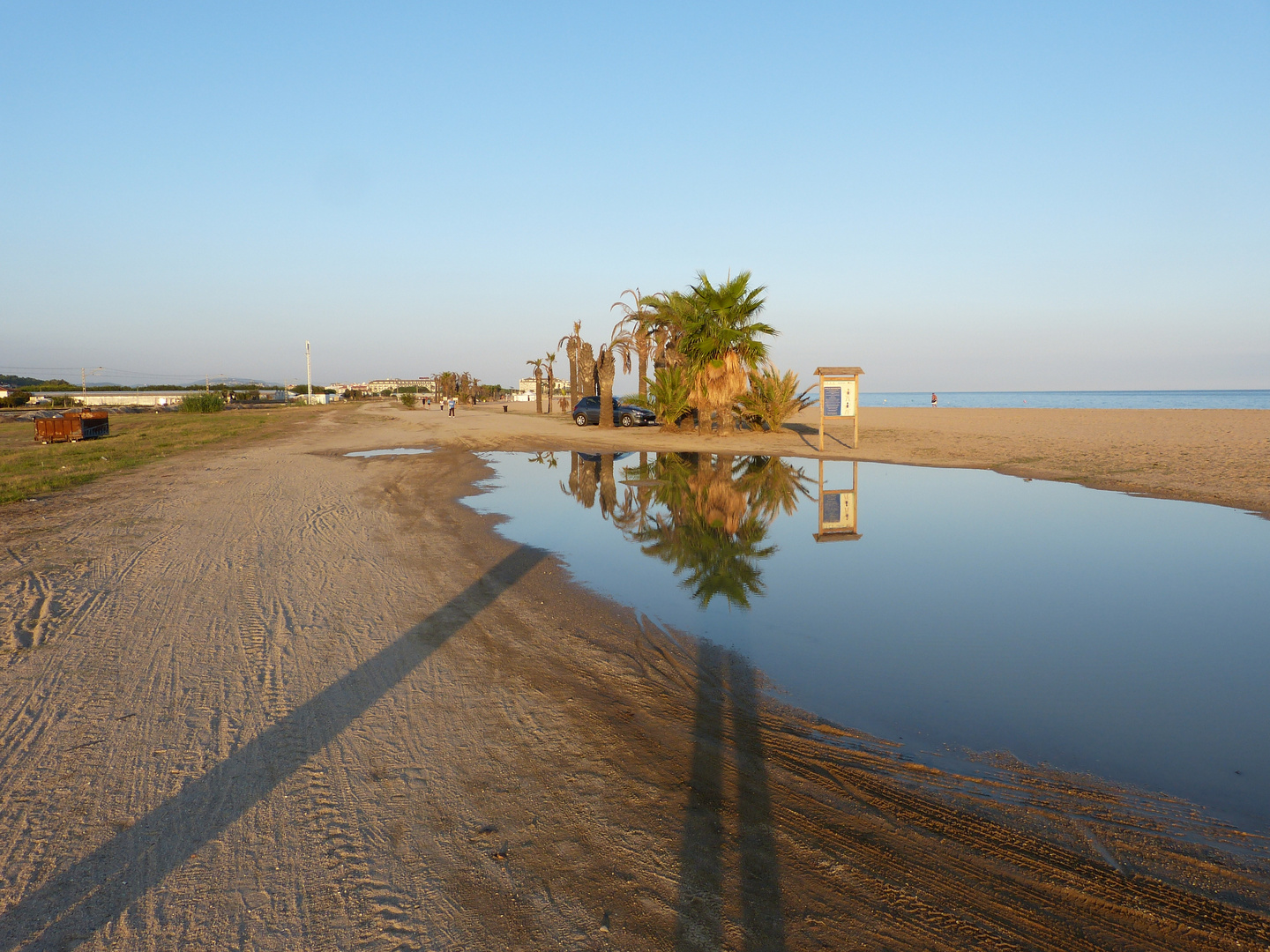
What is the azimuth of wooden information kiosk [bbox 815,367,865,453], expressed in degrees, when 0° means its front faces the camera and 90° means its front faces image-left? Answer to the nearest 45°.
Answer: approximately 0°

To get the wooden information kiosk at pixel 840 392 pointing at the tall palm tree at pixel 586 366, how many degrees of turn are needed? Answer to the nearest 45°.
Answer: approximately 135° to its right

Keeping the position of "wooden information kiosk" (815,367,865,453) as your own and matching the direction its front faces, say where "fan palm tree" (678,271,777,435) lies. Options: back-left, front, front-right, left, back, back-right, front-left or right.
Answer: back-right

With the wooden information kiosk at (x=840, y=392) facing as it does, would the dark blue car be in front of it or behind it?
behind

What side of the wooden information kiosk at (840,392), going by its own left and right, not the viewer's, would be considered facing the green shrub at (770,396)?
back

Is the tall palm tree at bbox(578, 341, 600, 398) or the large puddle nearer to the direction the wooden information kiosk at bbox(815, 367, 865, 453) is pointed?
the large puddle

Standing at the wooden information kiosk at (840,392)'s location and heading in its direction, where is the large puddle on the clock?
The large puddle is roughly at 12 o'clock from the wooden information kiosk.

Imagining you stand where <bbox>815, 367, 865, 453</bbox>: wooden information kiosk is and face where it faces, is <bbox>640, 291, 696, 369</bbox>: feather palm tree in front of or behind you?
behind
